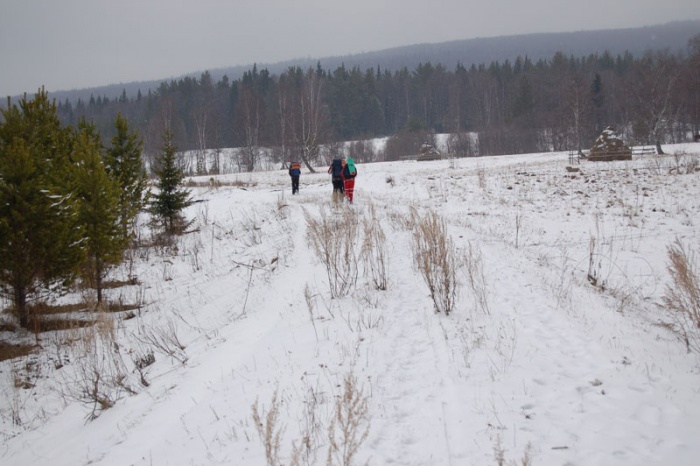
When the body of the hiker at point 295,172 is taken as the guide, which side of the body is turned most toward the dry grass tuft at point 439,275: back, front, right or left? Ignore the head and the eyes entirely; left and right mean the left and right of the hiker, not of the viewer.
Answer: back

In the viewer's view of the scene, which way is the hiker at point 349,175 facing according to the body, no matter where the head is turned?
away from the camera

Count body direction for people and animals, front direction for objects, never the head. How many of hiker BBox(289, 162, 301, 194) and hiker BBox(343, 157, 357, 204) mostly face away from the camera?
2

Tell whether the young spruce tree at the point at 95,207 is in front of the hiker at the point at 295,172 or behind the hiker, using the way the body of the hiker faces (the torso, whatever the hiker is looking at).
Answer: behind

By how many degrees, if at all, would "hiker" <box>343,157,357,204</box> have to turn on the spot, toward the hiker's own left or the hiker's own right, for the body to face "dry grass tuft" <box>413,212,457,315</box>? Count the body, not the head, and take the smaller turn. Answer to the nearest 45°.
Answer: approximately 180°

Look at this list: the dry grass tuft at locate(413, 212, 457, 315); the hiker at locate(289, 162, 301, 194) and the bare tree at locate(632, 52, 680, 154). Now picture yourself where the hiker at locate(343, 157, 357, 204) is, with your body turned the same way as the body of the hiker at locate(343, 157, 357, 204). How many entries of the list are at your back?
1

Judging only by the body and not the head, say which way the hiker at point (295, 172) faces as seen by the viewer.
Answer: away from the camera

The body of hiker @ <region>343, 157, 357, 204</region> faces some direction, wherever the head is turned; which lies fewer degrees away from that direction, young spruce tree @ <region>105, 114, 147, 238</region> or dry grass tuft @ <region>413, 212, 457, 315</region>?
the young spruce tree
